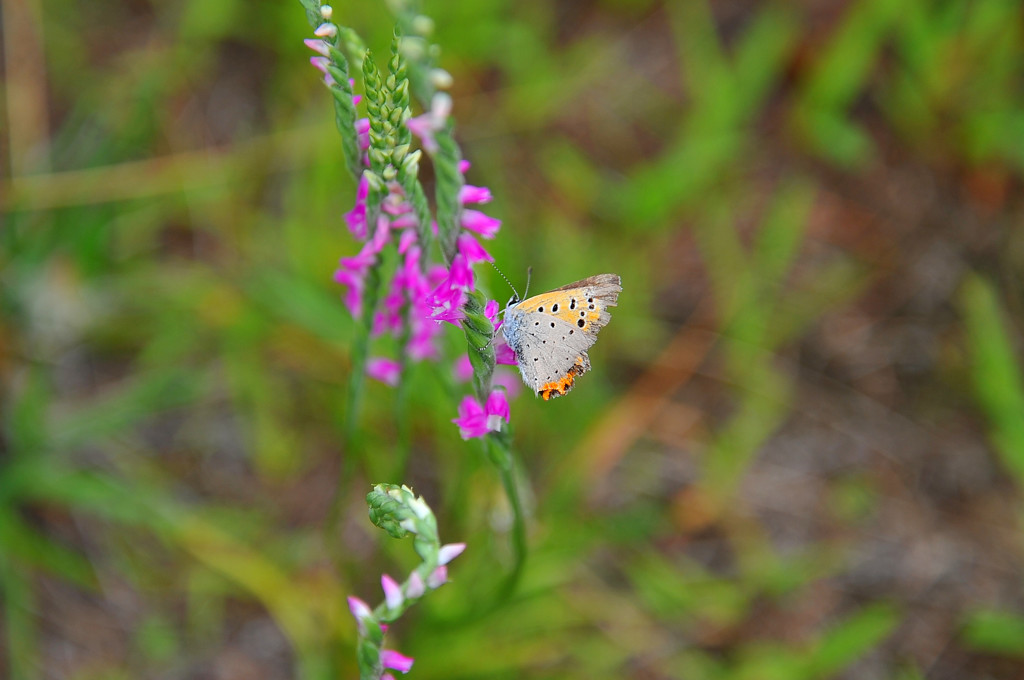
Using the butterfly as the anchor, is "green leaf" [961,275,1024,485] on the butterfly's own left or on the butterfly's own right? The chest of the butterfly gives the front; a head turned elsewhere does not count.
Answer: on the butterfly's own right

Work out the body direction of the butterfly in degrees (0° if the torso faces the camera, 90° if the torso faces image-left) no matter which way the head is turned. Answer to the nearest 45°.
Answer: approximately 90°
